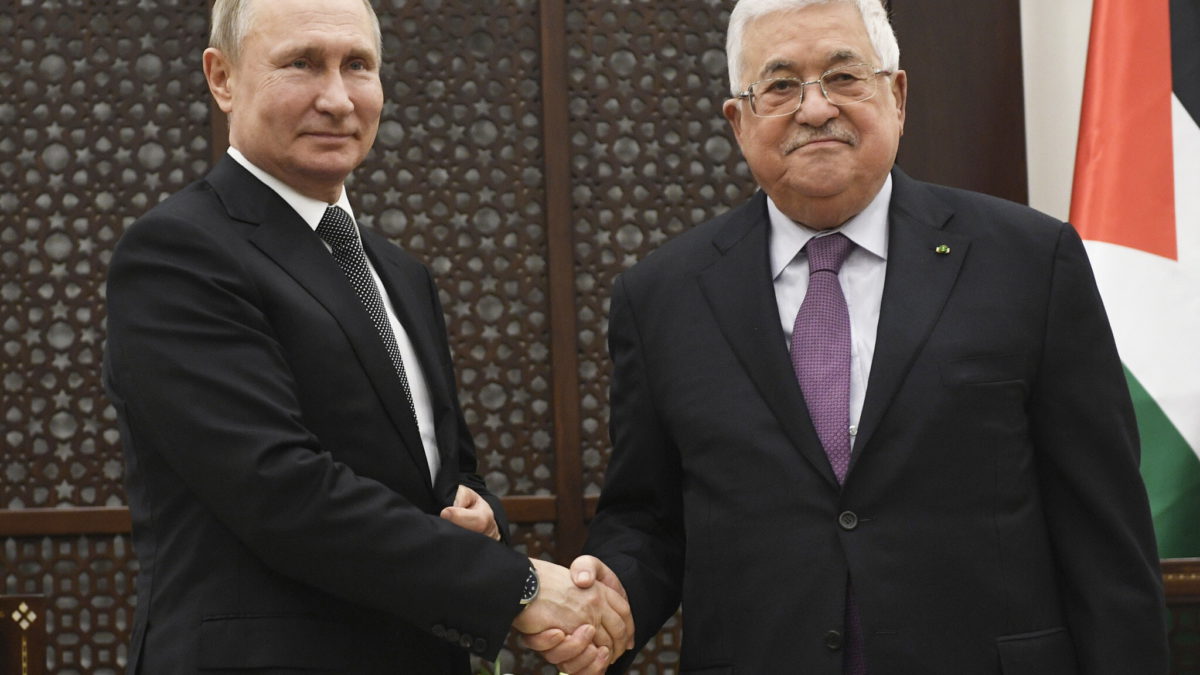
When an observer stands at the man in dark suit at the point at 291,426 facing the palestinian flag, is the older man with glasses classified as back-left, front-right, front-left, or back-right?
front-right

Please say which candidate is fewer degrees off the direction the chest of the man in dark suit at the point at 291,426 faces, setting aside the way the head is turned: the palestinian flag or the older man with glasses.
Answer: the older man with glasses

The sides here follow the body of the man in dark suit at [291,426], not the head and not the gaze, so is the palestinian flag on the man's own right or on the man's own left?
on the man's own left

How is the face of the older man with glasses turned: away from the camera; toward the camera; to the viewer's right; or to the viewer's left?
toward the camera

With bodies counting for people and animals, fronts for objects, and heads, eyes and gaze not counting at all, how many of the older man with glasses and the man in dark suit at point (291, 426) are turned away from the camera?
0

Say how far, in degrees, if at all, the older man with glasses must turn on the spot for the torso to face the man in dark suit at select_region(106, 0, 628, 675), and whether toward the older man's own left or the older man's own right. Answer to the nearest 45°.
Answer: approximately 90° to the older man's own right

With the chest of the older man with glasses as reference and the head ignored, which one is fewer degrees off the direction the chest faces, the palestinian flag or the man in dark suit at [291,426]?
the man in dark suit

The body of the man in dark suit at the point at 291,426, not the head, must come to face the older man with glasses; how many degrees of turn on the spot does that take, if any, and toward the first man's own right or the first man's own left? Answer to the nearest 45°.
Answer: approximately 45° to the first man's own left

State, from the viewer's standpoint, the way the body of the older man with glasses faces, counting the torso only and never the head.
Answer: toward the camera

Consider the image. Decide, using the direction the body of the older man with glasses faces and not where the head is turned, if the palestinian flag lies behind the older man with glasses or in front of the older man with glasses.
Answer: behind
